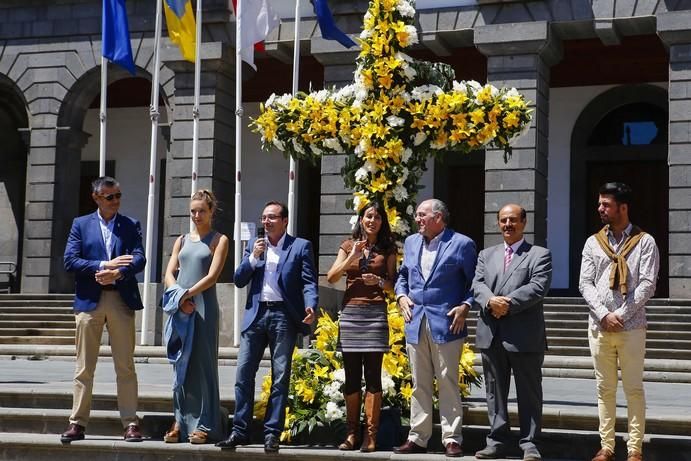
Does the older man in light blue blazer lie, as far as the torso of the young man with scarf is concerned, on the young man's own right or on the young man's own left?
on the young man's own right

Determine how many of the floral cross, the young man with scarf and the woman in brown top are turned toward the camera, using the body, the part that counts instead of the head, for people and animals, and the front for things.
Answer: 3

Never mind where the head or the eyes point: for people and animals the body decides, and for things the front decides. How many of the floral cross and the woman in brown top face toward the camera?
2

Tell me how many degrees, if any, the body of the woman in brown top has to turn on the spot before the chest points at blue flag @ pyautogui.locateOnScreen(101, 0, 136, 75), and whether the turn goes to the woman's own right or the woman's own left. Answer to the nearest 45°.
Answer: approximately 135° to the woman's own right

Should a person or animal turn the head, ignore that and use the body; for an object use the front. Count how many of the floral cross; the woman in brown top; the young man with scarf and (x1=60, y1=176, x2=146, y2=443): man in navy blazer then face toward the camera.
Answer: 4

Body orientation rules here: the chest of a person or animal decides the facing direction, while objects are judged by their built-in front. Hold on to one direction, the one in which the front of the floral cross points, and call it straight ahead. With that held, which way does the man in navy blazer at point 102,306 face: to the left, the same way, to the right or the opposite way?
the same way

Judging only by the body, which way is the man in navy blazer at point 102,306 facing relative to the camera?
toward the camera

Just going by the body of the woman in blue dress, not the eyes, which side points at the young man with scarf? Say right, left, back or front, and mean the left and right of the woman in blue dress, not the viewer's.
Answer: left

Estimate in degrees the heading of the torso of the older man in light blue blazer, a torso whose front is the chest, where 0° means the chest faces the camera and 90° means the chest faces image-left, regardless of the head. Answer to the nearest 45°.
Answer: approximately 45°

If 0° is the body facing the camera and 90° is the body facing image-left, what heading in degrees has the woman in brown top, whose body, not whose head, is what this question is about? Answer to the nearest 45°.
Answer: approximately 0°

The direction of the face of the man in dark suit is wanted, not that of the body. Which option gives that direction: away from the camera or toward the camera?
toward the camera

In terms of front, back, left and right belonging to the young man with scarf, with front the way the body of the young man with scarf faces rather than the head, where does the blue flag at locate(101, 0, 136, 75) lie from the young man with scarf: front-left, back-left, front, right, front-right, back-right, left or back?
back-right

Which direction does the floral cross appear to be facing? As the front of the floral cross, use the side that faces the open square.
toward the camera

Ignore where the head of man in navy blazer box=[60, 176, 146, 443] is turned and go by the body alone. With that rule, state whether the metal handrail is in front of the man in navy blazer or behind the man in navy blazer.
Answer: behind

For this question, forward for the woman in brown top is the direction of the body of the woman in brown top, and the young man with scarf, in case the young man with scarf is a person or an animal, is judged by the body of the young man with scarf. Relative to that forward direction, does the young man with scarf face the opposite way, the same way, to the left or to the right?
the same way
